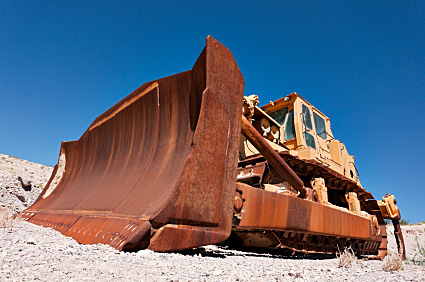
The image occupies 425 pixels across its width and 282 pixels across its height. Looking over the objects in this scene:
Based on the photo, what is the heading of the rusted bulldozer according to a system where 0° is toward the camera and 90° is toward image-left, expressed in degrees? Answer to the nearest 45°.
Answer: approximately 45°
